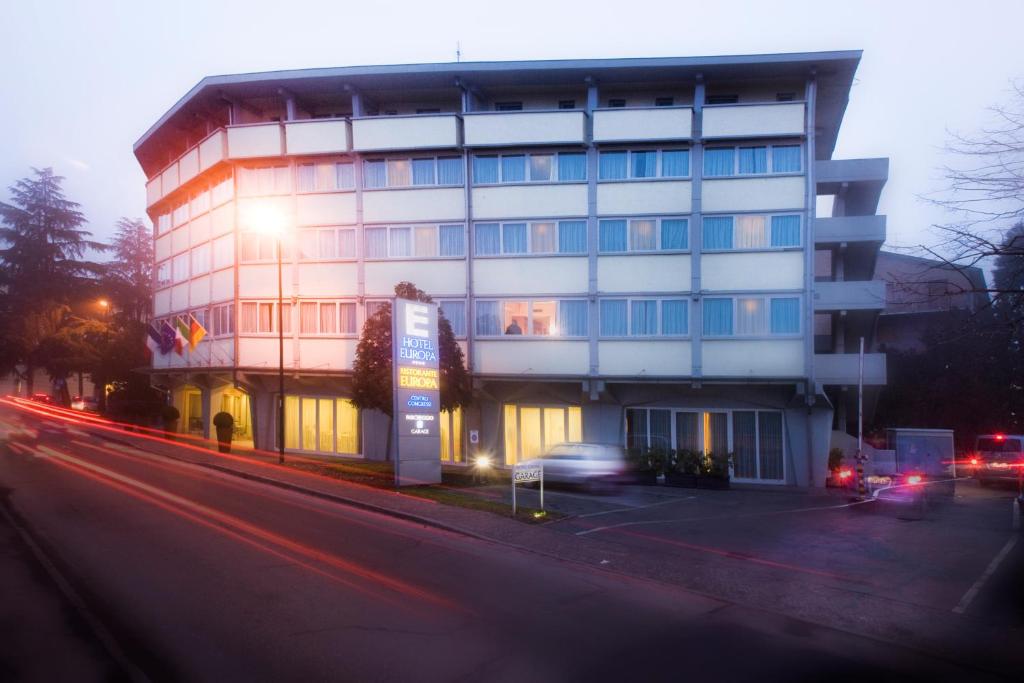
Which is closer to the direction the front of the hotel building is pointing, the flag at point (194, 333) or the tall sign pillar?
the tall sign pillar

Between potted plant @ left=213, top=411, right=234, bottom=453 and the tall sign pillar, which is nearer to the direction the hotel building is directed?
the tall sign pillar

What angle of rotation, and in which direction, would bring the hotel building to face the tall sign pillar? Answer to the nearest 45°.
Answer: approximately 45° to its right

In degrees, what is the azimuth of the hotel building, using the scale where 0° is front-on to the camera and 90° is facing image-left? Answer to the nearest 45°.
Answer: approximately 0°
